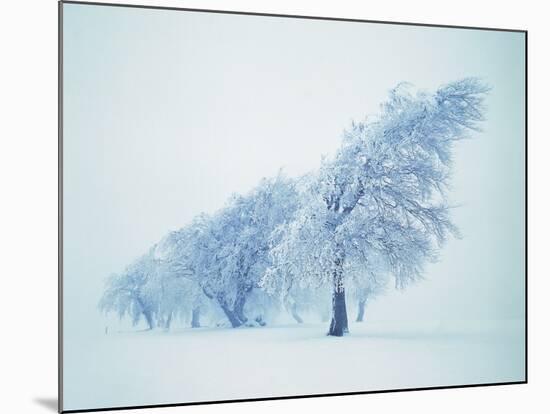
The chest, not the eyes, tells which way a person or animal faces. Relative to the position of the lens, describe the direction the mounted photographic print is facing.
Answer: facing the viewer and to the right of the viewer
